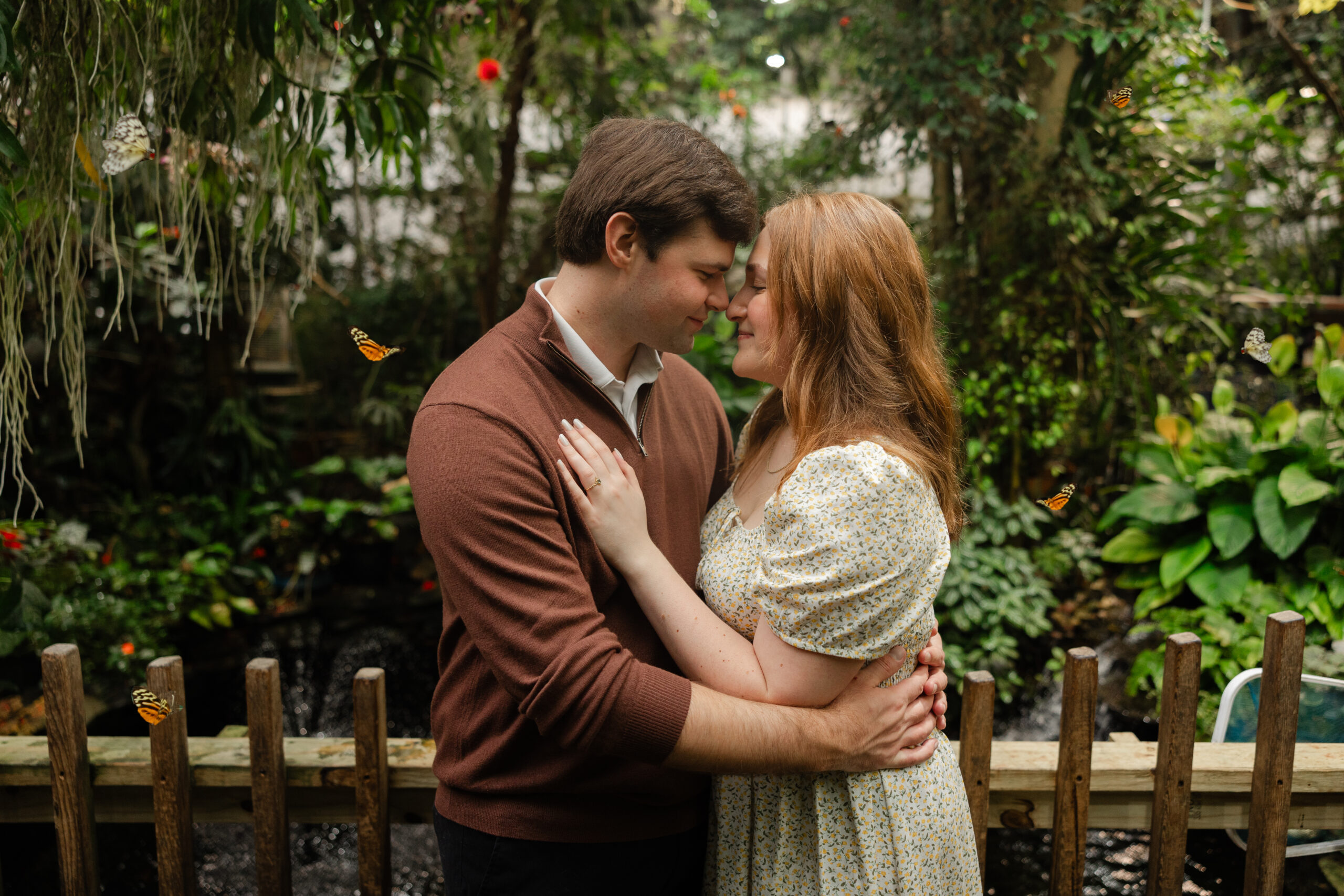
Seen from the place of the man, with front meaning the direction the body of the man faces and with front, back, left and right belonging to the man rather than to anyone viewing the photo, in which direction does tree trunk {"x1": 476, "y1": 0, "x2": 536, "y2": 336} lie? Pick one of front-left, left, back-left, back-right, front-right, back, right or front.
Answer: back-left

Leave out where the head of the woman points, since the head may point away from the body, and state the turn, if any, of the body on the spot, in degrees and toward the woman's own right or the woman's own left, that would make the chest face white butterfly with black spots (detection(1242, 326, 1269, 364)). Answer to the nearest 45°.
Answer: approximately 135° to the woman's own right

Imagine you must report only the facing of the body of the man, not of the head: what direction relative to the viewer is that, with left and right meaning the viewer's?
facing the viewer and to the right of the viewer

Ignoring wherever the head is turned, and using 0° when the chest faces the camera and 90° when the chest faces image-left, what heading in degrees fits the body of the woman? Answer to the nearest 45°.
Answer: approximately 90°

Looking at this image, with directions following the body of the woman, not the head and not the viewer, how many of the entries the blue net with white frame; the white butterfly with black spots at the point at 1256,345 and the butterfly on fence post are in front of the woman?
1

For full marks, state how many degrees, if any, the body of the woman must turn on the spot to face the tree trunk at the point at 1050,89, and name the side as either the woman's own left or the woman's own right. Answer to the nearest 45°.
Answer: approximately 90° to the woman's own right

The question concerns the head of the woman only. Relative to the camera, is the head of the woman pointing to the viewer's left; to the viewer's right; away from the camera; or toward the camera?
to the viewer's left

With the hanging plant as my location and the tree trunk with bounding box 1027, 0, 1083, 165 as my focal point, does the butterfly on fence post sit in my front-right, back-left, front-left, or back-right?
back-right

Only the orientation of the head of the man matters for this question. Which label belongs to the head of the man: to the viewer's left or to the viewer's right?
to the viewer's right

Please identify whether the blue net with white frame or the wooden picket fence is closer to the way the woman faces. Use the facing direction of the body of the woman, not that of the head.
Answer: the wooden picket fence
